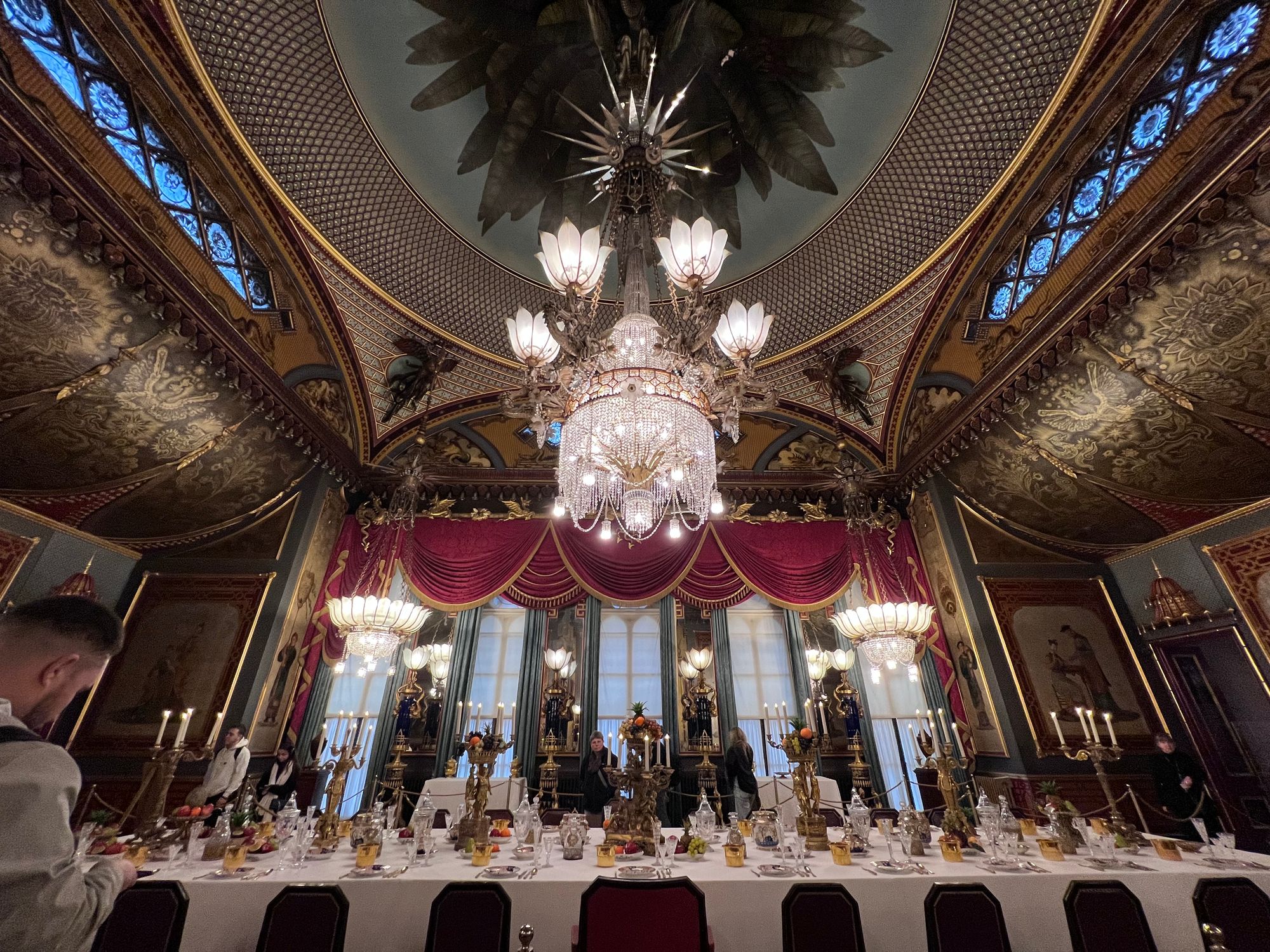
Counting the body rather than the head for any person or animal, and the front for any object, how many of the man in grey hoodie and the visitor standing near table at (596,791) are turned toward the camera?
1

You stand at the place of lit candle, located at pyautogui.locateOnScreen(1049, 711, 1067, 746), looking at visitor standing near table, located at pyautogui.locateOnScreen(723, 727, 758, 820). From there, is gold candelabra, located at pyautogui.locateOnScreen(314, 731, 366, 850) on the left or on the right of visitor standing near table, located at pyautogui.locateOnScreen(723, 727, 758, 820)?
left

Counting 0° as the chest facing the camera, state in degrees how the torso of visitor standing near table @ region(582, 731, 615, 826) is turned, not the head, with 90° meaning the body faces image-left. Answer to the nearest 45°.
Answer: approximately 0°

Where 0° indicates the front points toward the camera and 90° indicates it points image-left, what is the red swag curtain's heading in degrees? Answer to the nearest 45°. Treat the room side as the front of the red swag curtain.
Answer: approximately 0°

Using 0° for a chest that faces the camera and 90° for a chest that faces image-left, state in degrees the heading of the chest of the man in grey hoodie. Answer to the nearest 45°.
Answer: approximately 225°

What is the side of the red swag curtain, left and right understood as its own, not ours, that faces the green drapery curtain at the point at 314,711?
right
